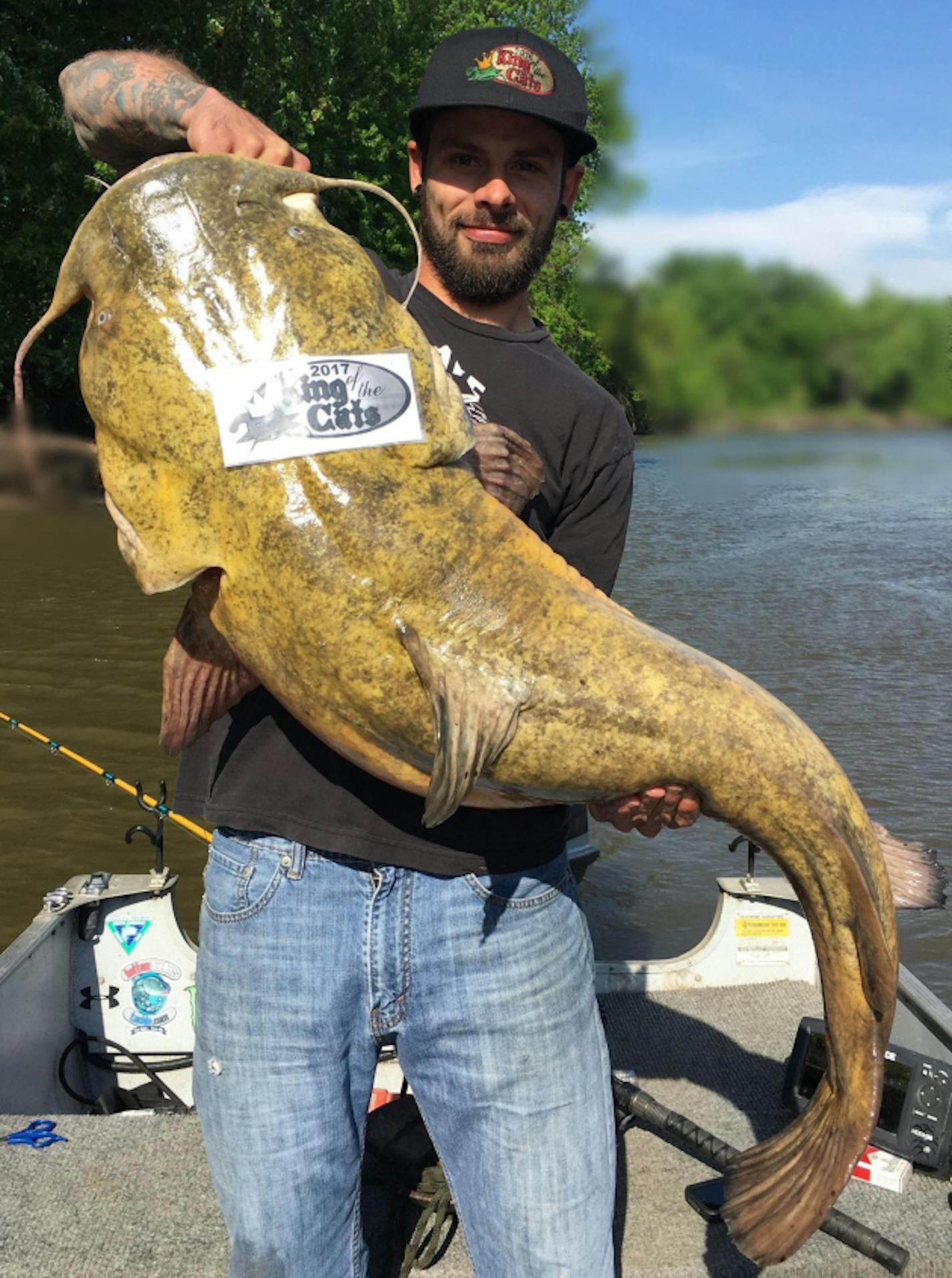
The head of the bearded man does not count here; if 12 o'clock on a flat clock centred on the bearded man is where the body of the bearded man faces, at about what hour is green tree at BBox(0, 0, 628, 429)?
The green tree is roughly at 6 o'clock from the bearded man.

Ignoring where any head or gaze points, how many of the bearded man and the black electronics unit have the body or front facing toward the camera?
2

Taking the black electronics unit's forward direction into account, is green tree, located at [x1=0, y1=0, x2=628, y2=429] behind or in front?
behind

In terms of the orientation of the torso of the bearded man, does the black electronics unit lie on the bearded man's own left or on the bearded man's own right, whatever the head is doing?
on the bearded man's own left

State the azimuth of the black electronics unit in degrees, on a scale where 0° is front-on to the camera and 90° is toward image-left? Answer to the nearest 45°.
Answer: approximately 0°
